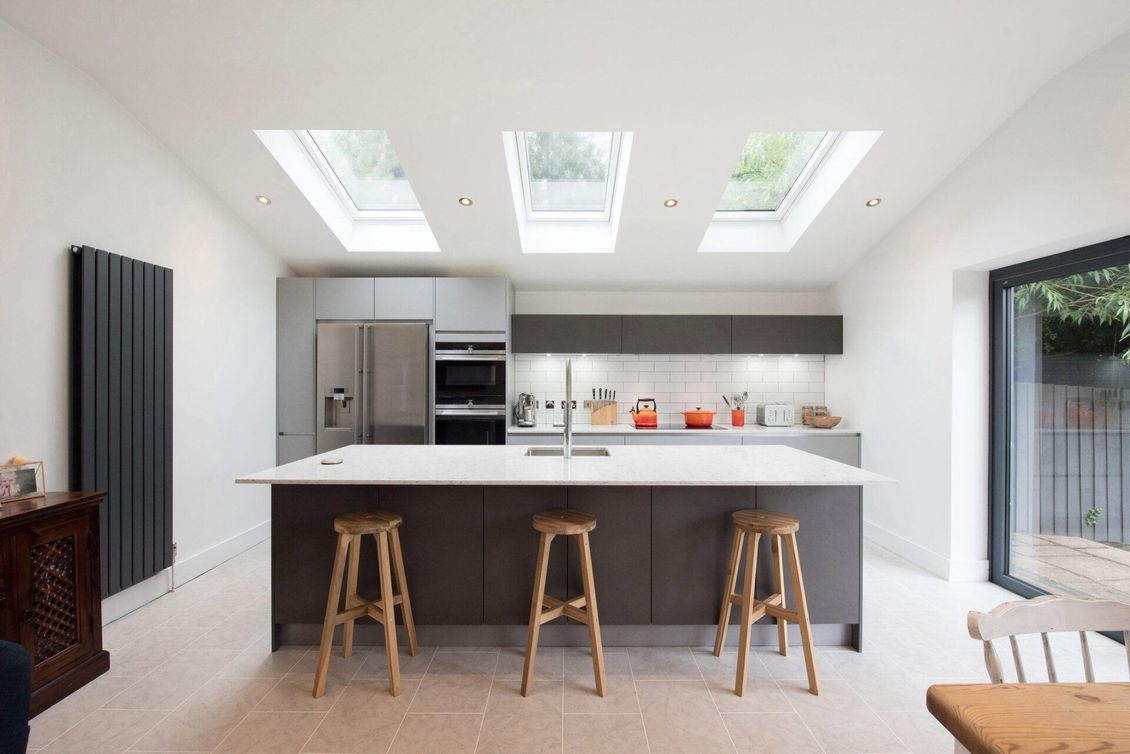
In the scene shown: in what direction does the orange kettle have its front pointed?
to the viewer's left

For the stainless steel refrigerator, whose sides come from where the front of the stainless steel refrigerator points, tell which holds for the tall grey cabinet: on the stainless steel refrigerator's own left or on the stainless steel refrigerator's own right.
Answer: on the stainless steel refrigerator's own right

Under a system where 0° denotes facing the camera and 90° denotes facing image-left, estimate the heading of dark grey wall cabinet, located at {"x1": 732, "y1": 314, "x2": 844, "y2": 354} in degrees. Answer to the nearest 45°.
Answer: approximately 0°

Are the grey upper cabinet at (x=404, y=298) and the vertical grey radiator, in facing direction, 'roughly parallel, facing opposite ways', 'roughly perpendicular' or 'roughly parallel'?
roughly perpendicular

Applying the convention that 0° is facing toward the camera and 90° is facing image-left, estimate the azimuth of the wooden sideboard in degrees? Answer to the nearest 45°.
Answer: approximately 315°

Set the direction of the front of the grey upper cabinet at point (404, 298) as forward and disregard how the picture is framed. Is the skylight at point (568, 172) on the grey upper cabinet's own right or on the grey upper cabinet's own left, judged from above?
on the grey upper cabinet's own left

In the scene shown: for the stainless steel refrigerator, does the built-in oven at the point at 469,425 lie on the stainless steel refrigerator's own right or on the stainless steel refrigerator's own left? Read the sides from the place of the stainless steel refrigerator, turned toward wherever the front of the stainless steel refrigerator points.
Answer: on the stainless steel refrigerator's own left

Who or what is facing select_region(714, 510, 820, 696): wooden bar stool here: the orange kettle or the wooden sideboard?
the wooden sideboard

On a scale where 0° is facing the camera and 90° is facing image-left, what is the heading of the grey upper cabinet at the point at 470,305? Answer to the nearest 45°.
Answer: approximately 0°

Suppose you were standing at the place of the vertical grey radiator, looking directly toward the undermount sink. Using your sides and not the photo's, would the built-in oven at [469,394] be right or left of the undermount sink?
left

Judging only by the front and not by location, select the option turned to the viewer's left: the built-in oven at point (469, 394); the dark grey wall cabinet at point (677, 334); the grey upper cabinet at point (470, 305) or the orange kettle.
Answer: the orange kettle

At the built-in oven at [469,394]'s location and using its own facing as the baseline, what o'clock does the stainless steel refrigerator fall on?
The stainless steel refrigerator is roughly at 3 o'clock from the built-in oven.
